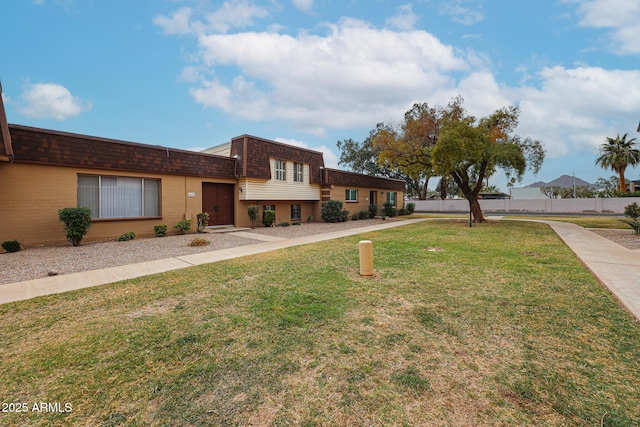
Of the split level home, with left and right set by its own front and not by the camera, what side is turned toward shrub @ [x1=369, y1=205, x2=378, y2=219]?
left

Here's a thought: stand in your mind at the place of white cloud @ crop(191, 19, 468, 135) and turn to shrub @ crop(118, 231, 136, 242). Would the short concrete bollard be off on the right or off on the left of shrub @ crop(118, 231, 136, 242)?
left

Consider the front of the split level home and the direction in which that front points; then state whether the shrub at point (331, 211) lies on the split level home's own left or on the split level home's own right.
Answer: on the split level home's own left

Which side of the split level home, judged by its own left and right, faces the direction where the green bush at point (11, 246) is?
right

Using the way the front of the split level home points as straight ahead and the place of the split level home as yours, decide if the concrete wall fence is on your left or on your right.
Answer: on your left

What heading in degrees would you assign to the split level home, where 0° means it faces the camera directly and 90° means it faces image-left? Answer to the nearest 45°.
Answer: approximately 315°

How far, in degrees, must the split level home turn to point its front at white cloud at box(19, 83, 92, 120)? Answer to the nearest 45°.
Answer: approximately 180°
